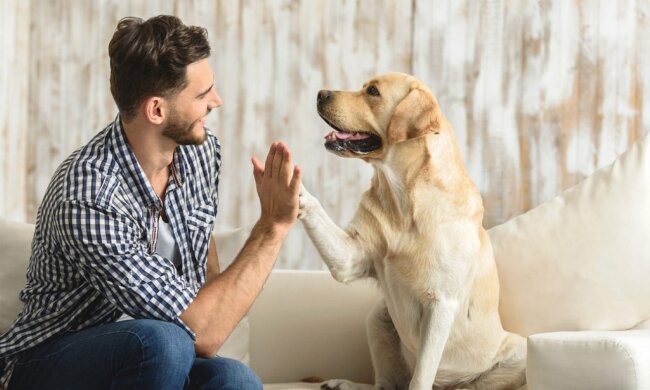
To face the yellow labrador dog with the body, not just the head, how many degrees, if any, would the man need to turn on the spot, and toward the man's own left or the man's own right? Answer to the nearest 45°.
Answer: approximately 45° to the man's own left

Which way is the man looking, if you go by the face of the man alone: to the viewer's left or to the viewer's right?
to the viewer's right

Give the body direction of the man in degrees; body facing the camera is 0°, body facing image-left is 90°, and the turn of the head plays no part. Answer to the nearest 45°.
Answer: approximately 315°

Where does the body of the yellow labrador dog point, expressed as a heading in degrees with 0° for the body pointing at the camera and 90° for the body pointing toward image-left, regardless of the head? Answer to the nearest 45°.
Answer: approximately 45°
